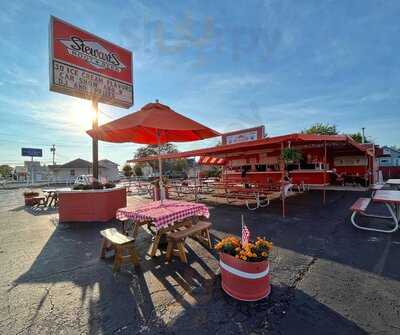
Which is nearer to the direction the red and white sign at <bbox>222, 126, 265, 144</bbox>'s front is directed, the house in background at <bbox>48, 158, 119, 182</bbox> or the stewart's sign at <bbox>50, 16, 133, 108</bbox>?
the stewart's sign

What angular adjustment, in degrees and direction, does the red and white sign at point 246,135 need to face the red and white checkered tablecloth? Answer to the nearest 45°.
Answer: approximately 45° to its left

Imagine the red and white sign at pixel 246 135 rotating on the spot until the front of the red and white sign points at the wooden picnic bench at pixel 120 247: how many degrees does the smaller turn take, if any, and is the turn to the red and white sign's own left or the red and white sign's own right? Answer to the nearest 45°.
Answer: approximately 45° to the red and white sign's own left

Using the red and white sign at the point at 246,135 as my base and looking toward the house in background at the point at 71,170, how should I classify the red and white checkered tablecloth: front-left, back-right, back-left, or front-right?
back-left

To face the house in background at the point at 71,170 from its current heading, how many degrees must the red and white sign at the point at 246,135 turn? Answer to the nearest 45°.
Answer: approximately 90° to its right

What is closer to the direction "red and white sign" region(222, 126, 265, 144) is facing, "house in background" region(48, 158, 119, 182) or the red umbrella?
the red umbrella

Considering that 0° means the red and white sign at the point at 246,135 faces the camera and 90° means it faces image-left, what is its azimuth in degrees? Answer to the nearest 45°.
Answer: approximately 45°

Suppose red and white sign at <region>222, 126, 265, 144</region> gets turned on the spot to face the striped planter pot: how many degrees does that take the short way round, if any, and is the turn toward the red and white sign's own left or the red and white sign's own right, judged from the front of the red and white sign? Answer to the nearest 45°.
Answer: approximately 45° to the red and white sign's own left
